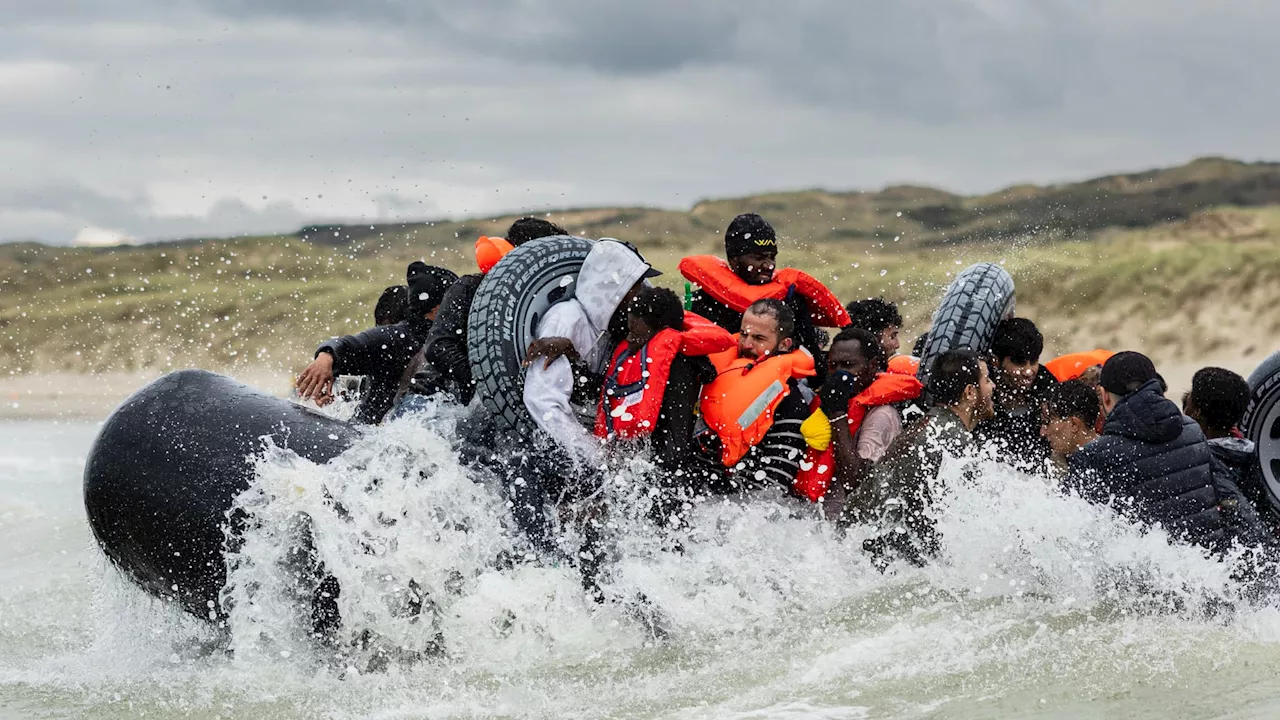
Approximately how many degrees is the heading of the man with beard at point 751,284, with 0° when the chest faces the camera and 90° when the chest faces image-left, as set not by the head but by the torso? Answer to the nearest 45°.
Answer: approximately 315°
